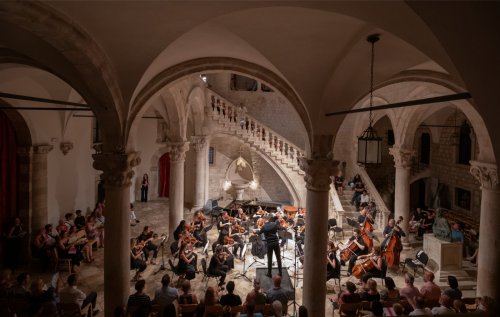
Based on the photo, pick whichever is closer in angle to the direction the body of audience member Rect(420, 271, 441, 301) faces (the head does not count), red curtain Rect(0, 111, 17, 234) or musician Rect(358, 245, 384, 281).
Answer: the musician

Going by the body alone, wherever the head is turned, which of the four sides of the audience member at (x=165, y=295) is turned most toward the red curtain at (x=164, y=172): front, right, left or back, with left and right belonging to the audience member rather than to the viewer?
front

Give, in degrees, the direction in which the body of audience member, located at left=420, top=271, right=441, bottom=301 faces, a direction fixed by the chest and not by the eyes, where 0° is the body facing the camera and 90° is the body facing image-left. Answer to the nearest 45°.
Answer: approximately 180°

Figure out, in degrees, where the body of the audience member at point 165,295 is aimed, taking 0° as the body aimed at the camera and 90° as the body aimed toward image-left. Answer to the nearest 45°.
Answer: approximately 180°

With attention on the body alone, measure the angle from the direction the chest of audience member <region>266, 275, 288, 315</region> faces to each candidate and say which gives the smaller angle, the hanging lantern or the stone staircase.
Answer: the stone staircase

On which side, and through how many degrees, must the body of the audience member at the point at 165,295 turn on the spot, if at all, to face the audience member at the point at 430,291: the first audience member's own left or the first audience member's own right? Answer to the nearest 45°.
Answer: approximately 90° to the first audience member's own right

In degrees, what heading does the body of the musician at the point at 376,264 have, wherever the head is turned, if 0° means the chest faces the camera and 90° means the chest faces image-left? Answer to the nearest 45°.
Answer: approximately 90°

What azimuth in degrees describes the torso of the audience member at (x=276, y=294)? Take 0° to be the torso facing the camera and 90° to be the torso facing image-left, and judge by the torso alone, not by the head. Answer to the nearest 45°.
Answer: approximately 180°

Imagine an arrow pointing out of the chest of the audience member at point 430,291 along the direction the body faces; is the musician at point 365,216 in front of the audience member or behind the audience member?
in front

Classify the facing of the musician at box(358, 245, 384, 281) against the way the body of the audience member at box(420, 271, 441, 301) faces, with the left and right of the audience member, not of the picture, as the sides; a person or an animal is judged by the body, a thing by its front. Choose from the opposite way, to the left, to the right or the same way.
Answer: to the left

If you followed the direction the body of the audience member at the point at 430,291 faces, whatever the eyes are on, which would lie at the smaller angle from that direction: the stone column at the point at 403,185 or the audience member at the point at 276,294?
the stone column
